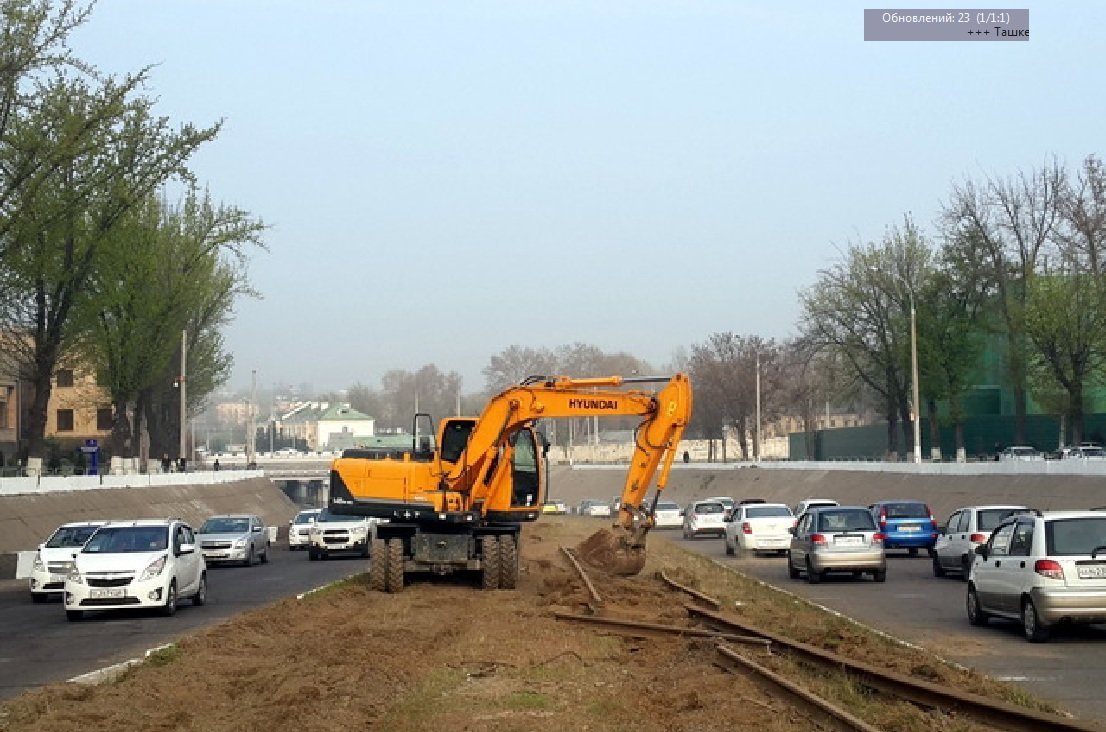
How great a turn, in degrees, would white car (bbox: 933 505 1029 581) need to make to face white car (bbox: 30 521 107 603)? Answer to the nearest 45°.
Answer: approximately 45° to its left

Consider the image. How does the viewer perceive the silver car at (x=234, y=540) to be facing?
facing the viewer and to the left of the viewer

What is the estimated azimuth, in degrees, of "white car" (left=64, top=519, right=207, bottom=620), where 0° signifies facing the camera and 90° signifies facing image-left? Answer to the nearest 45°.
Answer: approximately 45°

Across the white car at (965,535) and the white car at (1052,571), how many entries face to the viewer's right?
0

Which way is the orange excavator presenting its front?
to the viewer's right

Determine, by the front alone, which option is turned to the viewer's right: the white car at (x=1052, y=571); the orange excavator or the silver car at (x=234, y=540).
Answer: the orange excavator

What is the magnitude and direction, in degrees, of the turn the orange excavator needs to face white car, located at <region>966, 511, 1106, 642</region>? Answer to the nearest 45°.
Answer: approximately 45° to its right

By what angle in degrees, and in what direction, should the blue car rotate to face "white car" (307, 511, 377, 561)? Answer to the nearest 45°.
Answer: approximately 45° to its left

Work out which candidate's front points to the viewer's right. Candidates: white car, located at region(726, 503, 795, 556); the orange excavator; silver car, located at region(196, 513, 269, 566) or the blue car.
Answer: the orange excavator

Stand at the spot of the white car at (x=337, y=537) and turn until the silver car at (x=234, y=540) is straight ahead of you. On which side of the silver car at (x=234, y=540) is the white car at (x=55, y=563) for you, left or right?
left

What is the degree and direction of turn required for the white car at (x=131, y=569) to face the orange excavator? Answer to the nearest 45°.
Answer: approximately 135° to its left

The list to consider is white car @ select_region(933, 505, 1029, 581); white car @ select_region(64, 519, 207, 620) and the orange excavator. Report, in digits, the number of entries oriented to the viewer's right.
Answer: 1
